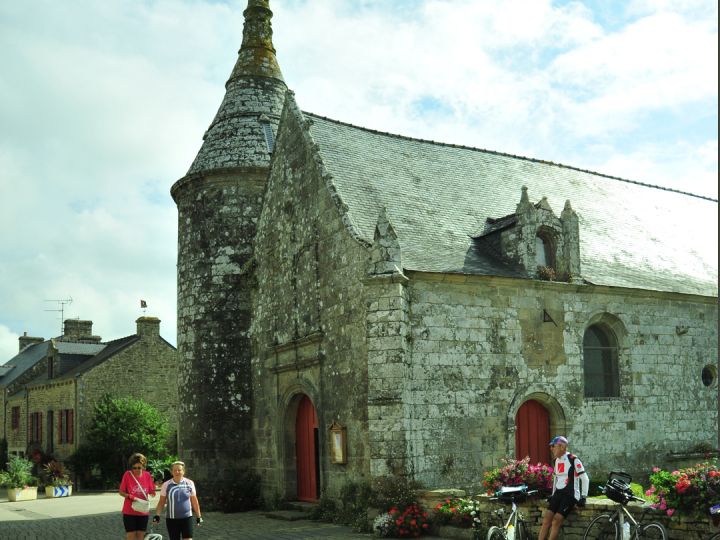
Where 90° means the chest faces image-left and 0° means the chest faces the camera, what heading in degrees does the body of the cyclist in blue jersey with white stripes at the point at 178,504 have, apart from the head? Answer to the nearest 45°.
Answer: approximately 0°

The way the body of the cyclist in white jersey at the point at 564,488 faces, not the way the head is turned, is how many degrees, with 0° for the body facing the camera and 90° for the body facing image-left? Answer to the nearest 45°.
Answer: approximately 45°

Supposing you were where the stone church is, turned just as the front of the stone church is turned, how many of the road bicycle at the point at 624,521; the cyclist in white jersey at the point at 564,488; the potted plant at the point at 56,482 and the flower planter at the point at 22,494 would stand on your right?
2

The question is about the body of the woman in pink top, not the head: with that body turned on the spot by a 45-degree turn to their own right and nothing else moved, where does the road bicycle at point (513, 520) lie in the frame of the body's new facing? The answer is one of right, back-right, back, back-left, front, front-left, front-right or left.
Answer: back-left

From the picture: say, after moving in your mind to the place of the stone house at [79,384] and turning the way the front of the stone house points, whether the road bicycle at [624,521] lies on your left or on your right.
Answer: on your left

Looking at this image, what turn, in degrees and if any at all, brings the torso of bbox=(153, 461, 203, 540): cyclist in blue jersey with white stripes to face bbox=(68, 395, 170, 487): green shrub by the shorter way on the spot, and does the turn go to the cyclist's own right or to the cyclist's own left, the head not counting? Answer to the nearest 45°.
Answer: approximately 180°

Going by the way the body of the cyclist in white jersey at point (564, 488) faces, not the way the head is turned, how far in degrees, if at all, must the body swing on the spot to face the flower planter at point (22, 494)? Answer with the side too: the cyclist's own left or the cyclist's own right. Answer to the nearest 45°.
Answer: approximately 90° to the cyclist's own right

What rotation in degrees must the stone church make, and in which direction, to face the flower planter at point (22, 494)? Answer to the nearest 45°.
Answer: approximately 90° to its right

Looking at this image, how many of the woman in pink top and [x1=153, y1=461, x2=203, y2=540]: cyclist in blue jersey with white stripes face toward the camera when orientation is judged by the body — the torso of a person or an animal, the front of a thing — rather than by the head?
2

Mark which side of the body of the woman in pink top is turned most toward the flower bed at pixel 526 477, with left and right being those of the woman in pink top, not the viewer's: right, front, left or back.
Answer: left
